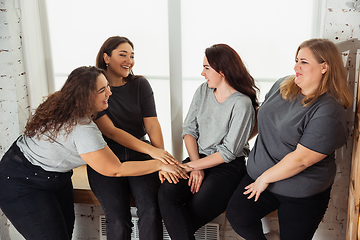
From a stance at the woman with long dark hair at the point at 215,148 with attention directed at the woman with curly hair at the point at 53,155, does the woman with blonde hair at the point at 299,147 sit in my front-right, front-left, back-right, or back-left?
back-left

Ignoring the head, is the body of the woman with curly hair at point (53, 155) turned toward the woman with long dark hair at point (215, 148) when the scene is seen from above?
yes

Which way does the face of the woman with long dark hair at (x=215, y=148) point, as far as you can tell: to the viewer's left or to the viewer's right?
to the viewer's left

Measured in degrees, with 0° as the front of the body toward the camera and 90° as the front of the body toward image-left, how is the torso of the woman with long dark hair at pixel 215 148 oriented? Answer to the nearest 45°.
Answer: approximately 45°

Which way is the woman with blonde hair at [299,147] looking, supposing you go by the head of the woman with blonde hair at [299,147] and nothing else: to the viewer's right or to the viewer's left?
to the viewer's left

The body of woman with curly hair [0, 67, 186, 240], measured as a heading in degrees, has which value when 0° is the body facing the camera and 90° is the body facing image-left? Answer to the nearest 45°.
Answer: approximately 270°

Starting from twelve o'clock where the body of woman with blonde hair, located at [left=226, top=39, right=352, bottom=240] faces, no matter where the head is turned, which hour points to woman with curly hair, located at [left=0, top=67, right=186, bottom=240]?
woman with curly hair, located at [left=0, top=67, right=186, bottom=240] is roughly at 1 o'clock from woman with blonde hair, located at [left=226, top=39, right=352, bottom=240].

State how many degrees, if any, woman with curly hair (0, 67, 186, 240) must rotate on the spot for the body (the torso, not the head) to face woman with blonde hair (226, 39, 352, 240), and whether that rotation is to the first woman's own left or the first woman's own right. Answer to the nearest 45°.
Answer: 0° — they already face them
